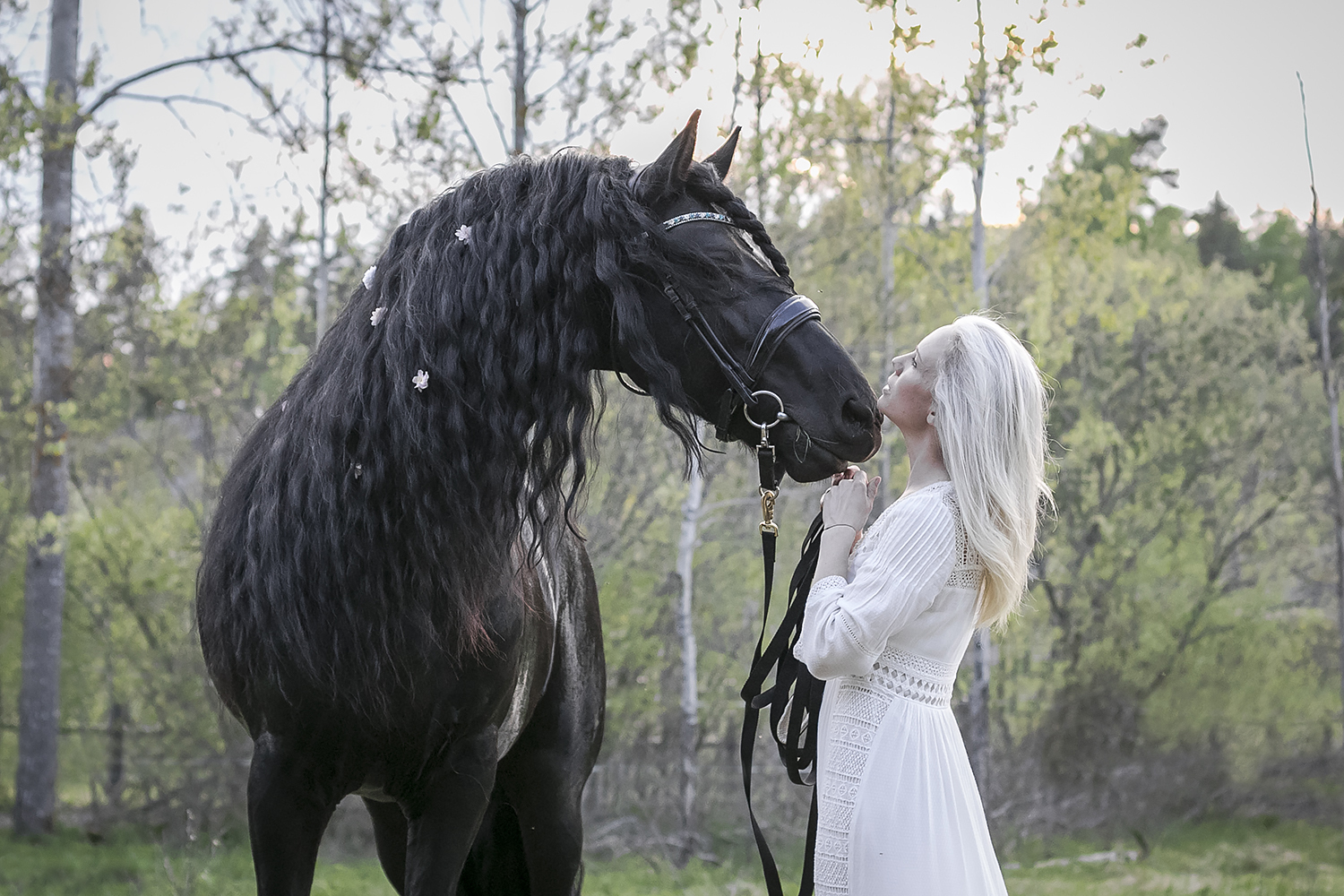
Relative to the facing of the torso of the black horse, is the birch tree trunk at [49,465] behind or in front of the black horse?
behind

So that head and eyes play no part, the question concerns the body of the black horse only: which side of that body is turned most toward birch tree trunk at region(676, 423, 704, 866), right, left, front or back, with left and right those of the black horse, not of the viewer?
back

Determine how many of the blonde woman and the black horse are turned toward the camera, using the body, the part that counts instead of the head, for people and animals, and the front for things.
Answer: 1

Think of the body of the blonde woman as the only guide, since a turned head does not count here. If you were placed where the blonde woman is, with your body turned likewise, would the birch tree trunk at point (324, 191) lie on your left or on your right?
on your right

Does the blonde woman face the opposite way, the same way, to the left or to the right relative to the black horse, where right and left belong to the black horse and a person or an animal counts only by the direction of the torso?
to the right

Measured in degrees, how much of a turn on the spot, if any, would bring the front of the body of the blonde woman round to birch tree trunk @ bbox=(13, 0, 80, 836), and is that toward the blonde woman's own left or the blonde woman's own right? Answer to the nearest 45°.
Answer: approximately 45° to the blonde woman's own right

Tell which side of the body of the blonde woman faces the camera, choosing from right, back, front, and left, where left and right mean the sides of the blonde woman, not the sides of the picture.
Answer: left

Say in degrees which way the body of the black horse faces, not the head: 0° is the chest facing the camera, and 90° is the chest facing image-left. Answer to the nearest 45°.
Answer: approximately 0°
